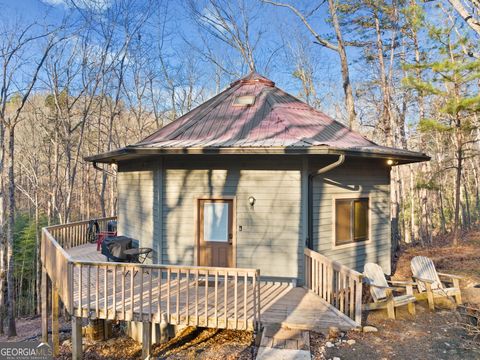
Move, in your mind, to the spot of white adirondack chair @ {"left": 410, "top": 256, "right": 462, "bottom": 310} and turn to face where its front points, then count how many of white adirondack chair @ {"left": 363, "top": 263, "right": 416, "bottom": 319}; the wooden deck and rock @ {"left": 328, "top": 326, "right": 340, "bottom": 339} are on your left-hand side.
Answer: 0

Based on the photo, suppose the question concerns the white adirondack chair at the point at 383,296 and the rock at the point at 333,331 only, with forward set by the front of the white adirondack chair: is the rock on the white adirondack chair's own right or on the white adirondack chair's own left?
on the white adirondack chair's own right

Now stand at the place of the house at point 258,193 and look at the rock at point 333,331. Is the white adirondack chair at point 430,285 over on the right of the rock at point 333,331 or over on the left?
left

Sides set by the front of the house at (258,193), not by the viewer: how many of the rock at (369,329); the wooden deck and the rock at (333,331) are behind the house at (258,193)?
0

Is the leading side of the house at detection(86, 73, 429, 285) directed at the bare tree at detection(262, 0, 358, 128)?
no

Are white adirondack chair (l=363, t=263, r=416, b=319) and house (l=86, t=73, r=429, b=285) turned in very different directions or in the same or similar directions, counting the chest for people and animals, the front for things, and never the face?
same or similar directions

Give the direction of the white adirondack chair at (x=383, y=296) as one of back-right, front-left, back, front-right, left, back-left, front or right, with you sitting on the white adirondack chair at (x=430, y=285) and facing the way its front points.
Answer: right

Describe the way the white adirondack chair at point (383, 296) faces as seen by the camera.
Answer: facing the viewer and to the right of the viewer

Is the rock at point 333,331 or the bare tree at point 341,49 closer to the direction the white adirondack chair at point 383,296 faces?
the rock

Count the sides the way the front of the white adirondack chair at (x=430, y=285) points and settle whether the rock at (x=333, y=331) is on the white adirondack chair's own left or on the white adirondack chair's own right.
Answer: on the white adirondack chair's own right

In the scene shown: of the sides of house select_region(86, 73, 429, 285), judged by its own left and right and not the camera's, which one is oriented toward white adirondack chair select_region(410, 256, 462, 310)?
left

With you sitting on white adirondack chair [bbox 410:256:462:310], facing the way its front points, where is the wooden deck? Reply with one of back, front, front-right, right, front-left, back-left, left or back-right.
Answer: right

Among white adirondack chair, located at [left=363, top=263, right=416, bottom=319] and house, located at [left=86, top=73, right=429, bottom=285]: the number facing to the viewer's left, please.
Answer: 0

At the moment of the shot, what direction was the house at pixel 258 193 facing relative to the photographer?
facing the viewer

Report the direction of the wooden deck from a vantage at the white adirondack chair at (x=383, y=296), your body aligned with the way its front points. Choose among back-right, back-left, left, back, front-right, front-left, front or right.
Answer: right

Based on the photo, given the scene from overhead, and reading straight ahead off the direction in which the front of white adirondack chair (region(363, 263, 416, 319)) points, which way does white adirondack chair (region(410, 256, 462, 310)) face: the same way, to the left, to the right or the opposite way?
the same way
